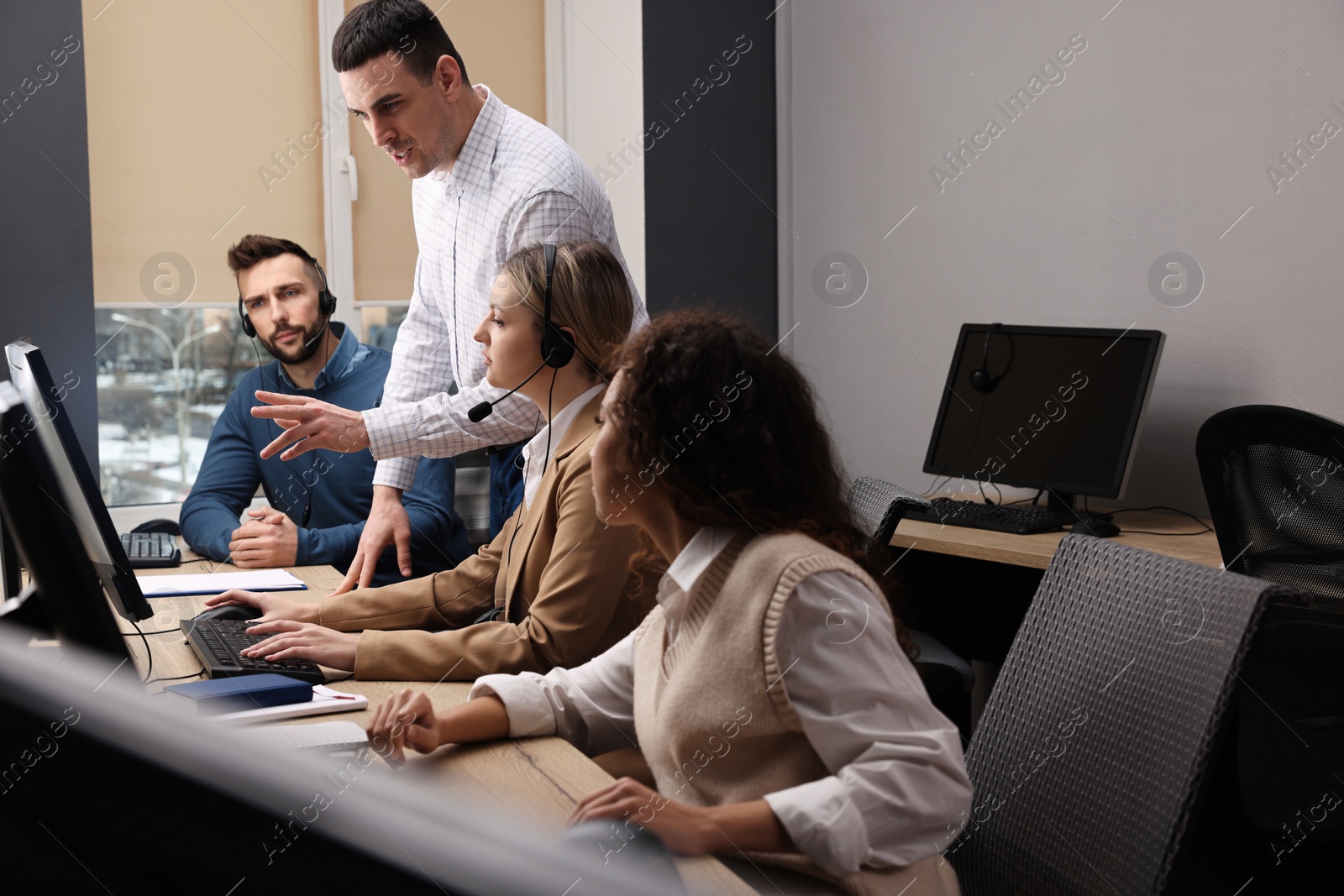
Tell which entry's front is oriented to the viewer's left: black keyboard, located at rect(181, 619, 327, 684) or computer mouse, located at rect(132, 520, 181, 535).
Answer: the computer mouse

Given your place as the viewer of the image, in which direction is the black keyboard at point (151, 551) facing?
facing to the right of the viewer

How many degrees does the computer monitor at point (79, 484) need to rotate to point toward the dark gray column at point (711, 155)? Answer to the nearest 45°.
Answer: approximately 45° to its left

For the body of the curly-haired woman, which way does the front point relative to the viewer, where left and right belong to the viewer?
facing to the left of the viewer

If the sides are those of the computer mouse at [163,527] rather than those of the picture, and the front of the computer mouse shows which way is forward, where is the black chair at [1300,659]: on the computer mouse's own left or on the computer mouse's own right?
on the computer mouse's own left

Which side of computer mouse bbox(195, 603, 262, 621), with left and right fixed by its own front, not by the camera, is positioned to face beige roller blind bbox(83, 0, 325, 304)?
right

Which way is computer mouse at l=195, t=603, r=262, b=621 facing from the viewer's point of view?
to the viewer's left

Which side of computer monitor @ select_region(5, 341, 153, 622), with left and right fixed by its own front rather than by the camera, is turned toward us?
right

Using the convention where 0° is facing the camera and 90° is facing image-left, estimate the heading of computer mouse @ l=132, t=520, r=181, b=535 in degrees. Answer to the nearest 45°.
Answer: approximately 90°

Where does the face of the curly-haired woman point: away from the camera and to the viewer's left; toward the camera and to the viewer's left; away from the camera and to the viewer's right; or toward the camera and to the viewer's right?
away from the camera and to the viewer's left

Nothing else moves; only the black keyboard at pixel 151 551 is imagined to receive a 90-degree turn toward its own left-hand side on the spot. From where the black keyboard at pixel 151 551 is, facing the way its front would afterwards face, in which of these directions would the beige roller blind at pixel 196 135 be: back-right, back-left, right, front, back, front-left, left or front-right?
front

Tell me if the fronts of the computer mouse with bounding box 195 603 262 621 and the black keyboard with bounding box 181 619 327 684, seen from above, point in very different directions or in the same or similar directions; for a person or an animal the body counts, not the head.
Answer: very different directions

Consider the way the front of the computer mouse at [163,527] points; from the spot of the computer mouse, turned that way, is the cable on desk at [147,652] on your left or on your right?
on your left

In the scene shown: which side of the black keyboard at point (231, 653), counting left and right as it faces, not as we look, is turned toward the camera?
right

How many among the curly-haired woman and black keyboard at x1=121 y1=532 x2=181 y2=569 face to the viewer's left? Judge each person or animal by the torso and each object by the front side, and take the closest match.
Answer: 1

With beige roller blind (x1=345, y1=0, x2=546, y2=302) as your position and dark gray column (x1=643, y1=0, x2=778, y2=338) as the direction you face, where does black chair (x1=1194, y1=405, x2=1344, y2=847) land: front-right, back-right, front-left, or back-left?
front-right

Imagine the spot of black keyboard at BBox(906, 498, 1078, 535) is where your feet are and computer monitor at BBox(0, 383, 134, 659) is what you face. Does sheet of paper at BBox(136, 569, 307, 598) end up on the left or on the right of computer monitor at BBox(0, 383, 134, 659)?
right

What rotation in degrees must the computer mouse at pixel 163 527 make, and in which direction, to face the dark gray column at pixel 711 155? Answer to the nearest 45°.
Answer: approximately 180°

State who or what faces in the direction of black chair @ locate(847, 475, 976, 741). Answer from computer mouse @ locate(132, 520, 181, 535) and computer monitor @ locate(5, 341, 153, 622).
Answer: the computer monitor
